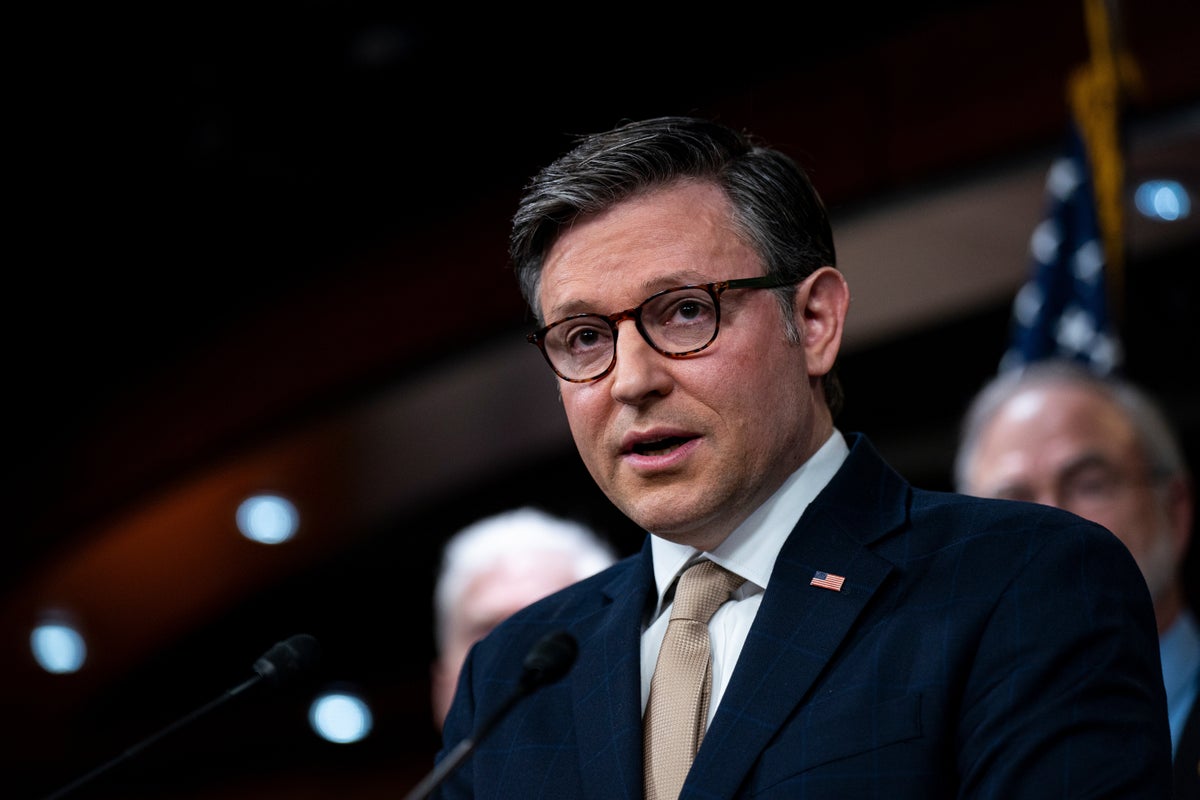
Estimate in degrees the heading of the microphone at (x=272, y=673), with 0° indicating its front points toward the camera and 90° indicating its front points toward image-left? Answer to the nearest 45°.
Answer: approximately 270°

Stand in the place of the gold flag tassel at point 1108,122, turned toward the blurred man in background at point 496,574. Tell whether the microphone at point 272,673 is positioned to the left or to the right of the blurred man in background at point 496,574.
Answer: left

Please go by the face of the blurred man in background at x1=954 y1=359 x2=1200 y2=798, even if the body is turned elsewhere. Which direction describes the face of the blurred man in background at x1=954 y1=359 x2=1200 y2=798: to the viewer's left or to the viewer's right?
to the viewer's left

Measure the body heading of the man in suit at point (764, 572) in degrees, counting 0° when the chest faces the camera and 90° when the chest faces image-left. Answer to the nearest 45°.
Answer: approximately 45°

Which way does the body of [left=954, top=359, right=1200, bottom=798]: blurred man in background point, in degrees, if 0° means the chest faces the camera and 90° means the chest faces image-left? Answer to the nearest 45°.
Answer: approximately 45°

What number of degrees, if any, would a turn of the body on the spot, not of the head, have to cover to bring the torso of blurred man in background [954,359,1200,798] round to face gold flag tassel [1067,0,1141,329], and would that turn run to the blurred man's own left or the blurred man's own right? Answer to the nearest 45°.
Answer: approximately 180°
